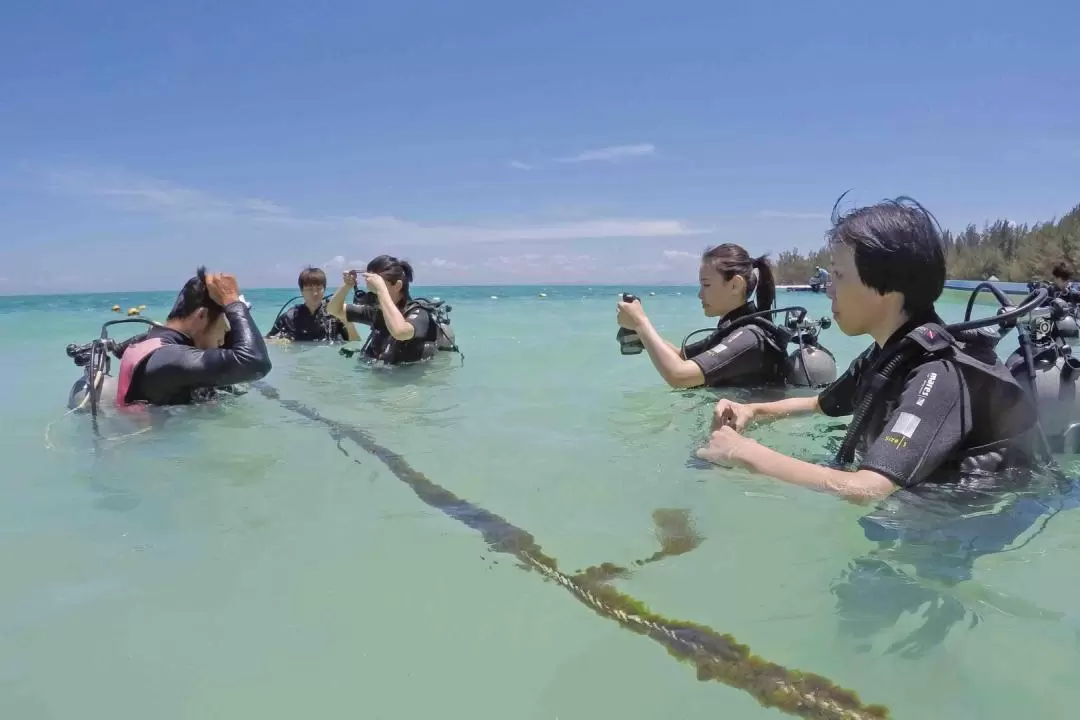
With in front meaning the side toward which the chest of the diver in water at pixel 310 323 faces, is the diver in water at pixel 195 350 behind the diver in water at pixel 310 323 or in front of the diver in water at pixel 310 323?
in front

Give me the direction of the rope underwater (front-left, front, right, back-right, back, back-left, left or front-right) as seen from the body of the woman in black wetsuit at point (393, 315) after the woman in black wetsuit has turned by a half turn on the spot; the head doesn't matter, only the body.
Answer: back-right

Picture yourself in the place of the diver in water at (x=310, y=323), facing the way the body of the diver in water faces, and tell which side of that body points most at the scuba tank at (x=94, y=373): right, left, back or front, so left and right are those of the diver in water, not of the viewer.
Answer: front

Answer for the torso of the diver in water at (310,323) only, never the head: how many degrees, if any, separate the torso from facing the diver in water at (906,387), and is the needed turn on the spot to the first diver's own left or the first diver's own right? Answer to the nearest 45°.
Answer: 0° — they already face them

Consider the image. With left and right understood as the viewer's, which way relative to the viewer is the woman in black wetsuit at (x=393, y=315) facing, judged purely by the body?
facing the viewer and to the left of the viewer

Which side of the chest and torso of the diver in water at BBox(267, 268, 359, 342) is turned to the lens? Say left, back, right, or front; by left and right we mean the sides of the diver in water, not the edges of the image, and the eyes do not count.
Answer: front

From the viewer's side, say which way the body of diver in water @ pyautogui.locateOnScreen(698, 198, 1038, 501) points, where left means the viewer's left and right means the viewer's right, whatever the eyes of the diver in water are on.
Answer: facing to the left of the viewer

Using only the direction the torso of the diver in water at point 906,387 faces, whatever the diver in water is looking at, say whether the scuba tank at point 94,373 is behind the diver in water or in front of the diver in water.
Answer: in front

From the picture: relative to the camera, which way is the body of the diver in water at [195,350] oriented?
to the viewer's right

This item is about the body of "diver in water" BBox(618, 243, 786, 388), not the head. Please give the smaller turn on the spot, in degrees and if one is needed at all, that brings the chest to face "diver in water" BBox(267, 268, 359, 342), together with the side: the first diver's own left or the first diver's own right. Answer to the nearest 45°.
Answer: approximately 45° to the first diver's own right

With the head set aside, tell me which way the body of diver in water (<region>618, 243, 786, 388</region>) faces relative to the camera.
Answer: to the viewer's left

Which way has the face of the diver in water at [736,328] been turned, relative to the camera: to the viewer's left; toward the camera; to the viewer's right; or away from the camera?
to the viewer's left
